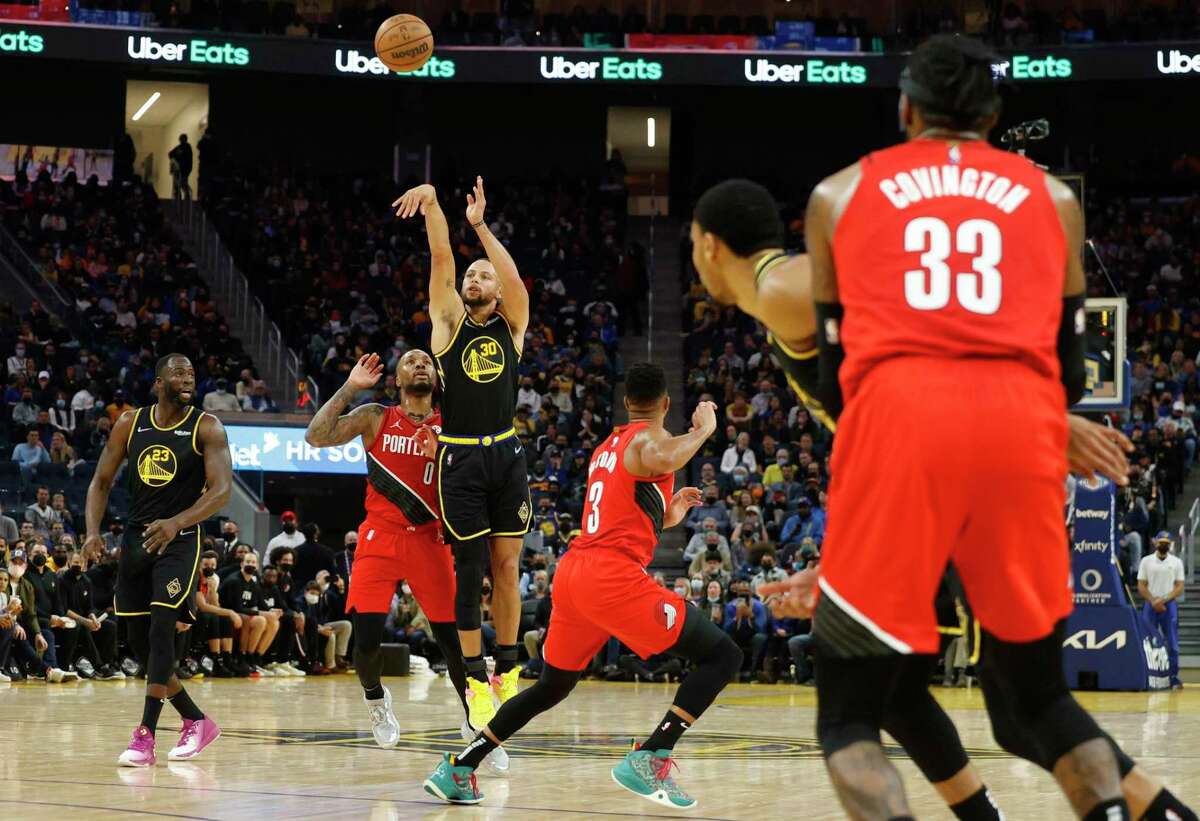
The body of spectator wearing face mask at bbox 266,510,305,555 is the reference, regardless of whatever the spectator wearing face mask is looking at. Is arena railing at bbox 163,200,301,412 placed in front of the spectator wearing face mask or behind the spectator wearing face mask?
behind

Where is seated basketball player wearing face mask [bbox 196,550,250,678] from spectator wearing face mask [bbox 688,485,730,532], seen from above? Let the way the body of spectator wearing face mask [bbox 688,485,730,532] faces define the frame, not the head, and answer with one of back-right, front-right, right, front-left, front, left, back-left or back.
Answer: front-right

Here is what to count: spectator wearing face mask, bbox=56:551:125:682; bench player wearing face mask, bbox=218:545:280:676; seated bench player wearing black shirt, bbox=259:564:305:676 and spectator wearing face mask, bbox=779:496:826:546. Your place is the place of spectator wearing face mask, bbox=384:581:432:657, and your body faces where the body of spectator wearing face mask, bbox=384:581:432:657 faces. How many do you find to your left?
1

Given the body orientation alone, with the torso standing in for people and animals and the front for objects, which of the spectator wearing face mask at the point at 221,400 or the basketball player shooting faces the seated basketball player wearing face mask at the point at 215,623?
the spectator wearing face mask at the point at 221,400

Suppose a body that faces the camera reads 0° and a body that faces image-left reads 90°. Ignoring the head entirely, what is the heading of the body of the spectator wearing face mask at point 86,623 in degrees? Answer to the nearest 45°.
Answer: approximately 315°

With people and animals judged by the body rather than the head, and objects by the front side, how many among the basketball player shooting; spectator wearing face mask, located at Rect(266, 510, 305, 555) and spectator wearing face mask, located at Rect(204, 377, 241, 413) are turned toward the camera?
3

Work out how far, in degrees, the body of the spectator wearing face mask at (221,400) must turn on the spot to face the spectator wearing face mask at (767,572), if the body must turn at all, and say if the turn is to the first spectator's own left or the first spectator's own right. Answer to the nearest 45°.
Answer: approximately 45° to the first spectator's own left

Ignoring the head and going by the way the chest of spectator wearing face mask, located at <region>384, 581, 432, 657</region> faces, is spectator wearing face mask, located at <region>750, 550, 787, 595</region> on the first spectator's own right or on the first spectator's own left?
on the first spectator's own left

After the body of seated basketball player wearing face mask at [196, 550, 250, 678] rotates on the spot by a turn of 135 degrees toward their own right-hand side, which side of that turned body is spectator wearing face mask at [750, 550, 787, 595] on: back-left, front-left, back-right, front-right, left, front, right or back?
back

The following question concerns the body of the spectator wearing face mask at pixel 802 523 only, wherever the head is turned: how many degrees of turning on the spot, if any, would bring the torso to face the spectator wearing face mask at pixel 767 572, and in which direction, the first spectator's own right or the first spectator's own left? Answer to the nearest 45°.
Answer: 0° — they already face them

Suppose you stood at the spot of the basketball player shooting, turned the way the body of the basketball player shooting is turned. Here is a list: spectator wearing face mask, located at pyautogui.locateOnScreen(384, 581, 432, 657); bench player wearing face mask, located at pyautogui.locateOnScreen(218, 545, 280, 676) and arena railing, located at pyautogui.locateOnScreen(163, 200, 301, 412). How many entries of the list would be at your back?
3

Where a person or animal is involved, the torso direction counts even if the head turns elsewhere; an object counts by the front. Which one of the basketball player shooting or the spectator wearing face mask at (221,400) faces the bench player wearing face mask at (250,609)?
the spectator wearing face mask at (221,400)

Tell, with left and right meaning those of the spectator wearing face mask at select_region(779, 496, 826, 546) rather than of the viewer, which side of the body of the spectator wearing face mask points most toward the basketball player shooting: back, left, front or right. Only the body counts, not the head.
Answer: front
